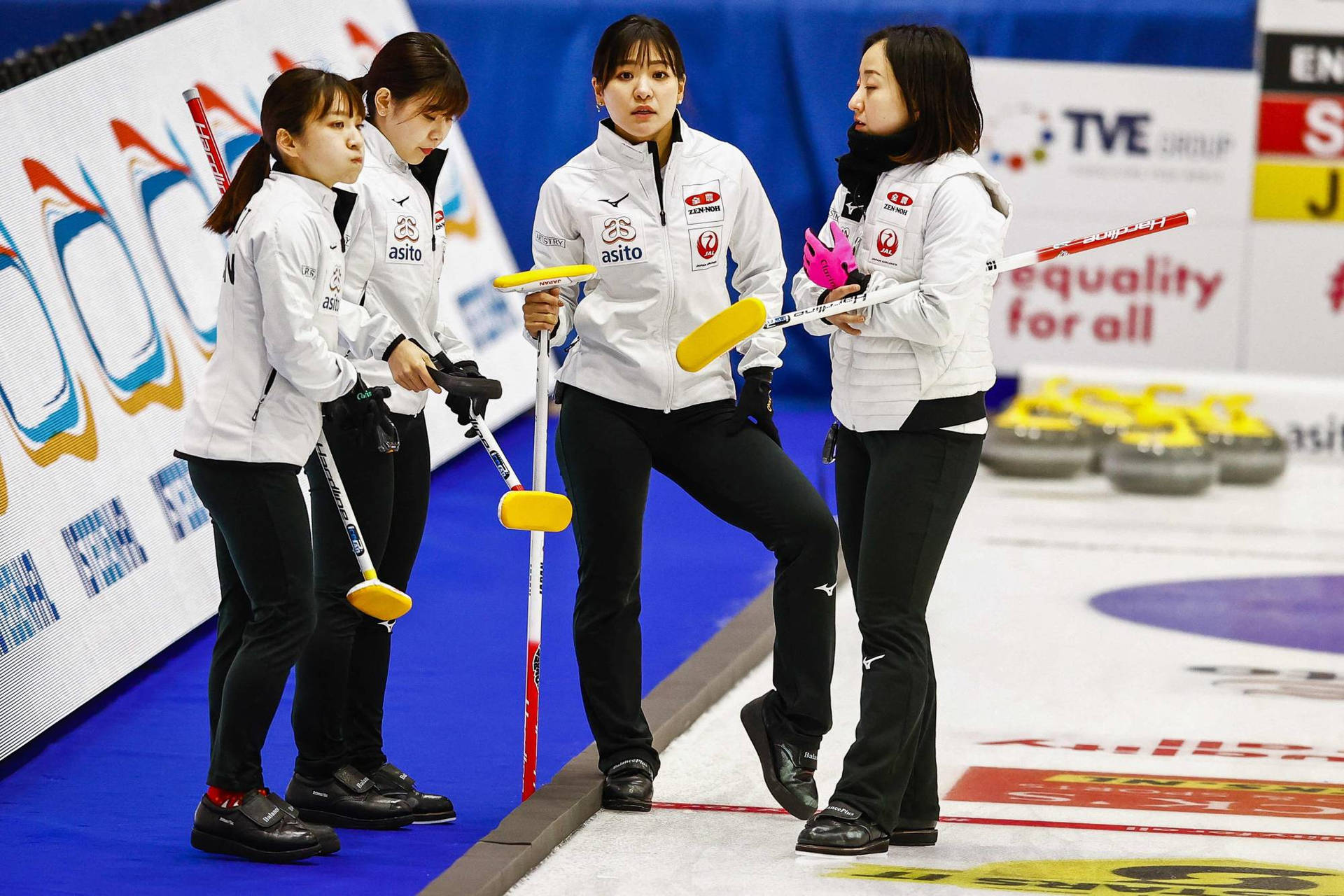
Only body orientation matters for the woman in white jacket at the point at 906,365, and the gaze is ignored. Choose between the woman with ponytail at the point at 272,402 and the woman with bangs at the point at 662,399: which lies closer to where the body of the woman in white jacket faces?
the woman with ponytail

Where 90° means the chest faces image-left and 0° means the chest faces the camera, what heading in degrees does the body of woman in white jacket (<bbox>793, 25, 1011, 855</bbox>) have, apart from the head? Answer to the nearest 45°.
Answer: approximately 45°

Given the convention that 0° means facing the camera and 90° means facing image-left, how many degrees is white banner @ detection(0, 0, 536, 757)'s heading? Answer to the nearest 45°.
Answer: approximately 315°

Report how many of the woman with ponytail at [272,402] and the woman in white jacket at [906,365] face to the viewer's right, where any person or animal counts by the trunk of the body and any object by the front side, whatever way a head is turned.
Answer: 1

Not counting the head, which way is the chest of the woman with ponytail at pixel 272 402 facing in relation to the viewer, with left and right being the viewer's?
facing to the right of the viewer

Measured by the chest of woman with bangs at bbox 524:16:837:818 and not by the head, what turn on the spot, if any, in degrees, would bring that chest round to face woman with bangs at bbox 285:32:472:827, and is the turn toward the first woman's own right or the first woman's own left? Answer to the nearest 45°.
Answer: approximately 90° to the first woman's own right

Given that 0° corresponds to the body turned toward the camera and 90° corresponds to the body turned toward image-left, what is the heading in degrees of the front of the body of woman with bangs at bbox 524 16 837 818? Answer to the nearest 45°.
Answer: approximately 0°

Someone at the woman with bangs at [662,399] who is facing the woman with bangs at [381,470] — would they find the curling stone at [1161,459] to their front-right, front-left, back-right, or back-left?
back-right

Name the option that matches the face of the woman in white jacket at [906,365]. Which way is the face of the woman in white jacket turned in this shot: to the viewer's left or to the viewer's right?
to the viewer's left

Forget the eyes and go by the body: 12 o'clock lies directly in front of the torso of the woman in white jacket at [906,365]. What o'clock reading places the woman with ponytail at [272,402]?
The woman with ponytail is roughly at 1 o'clock from the woman in white jacket.
